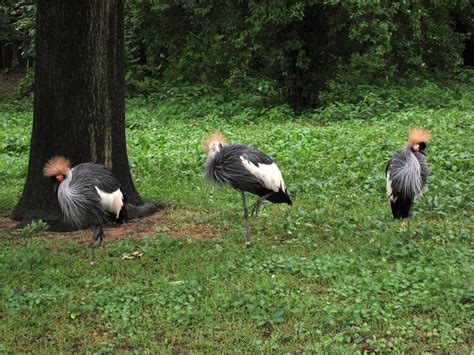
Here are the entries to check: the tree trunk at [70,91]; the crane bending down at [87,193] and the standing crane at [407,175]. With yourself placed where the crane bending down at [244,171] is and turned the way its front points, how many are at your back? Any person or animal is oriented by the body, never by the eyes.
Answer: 1

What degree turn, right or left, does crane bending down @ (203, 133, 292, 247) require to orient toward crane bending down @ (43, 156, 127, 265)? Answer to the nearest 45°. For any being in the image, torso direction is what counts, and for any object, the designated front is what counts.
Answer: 0° — it already faces it

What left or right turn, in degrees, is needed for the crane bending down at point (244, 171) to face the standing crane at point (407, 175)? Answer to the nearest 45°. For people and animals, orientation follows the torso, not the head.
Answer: approximately 180°

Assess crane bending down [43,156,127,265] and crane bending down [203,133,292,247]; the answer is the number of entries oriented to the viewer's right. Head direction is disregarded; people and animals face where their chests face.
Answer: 0

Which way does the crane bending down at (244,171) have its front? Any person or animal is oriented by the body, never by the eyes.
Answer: to the viewer's left

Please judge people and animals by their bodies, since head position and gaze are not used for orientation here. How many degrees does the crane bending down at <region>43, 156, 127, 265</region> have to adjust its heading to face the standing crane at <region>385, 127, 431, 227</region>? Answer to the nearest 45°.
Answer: approximately 135° to its left

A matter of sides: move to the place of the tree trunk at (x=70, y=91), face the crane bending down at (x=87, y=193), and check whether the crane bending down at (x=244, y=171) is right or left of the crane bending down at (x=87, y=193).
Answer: left

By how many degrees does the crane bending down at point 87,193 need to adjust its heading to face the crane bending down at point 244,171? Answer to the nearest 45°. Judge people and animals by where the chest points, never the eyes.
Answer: approximately 135° to its left

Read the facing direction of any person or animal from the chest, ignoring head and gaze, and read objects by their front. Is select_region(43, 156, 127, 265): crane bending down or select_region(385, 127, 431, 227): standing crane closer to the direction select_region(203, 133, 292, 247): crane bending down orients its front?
the crane bending down

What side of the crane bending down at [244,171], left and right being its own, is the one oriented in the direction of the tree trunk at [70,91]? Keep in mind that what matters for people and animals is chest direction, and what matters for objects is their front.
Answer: front

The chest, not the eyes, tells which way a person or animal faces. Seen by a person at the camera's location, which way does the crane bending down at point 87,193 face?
facing the viewer and to the left of the viewer
